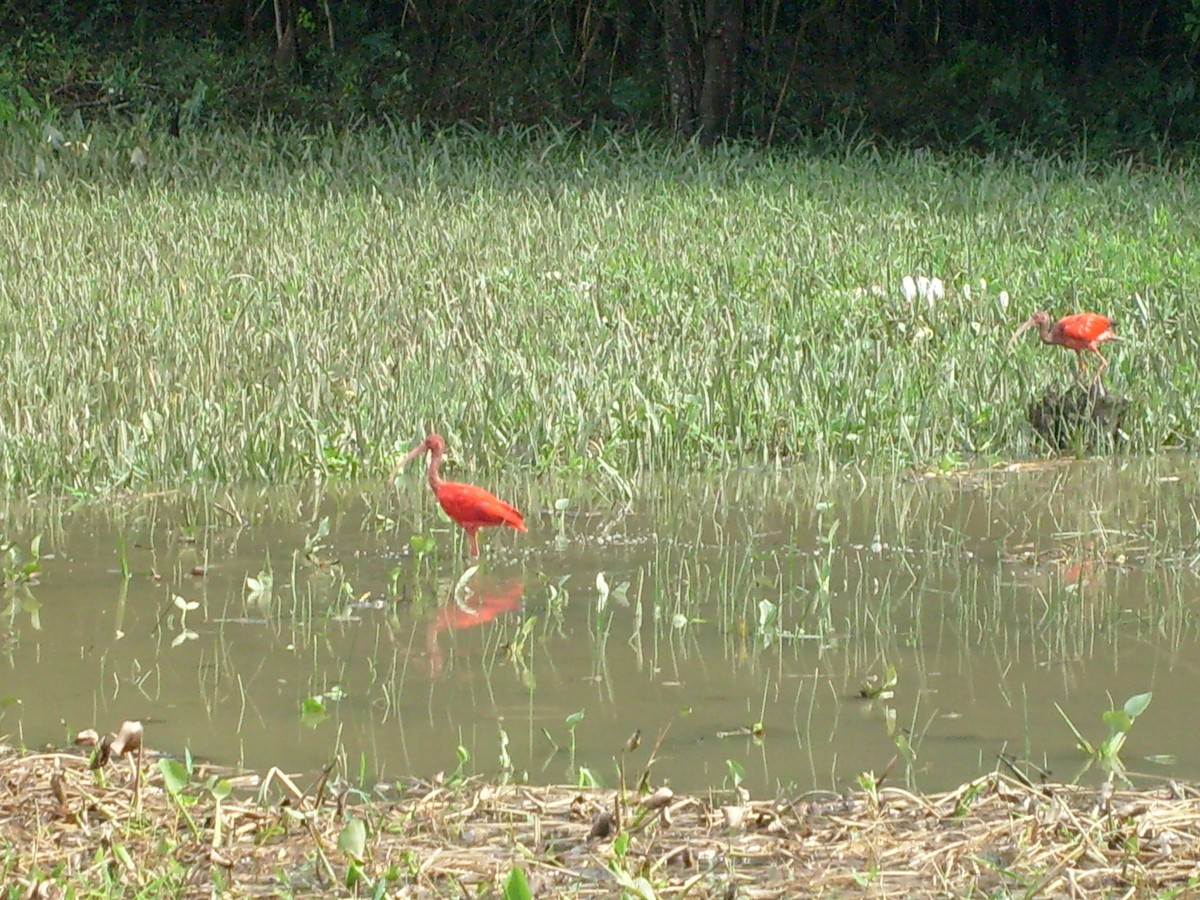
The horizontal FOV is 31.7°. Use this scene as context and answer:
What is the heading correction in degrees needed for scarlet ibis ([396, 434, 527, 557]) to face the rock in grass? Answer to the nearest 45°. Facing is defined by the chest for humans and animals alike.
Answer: approximately 135° to its right

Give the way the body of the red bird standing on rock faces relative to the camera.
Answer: to the viewer's left

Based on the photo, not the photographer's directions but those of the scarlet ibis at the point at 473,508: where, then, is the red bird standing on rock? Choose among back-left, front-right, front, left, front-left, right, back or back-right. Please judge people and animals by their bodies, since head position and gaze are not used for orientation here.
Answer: back-right

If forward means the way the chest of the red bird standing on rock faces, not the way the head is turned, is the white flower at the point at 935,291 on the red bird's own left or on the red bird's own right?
on the red bird's own right

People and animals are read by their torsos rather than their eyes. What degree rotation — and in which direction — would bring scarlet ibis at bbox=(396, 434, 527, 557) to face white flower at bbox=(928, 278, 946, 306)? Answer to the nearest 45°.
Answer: approximately 135° to its right

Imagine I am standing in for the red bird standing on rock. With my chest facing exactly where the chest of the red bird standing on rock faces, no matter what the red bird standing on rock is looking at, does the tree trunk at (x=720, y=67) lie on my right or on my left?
on my right

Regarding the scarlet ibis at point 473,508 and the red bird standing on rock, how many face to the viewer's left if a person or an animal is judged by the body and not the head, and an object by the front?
2

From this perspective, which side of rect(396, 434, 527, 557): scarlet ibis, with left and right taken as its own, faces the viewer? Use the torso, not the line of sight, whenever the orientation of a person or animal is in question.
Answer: left
